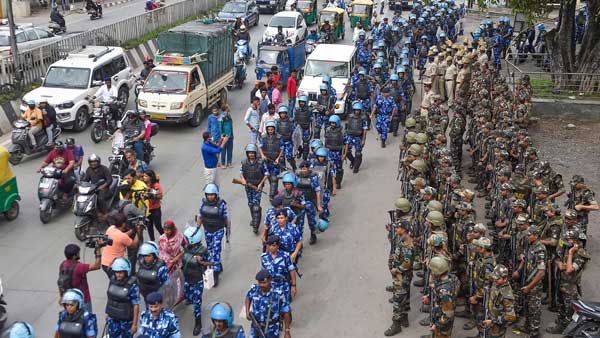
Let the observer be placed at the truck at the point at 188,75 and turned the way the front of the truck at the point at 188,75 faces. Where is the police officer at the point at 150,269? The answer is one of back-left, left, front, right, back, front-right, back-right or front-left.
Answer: front-left

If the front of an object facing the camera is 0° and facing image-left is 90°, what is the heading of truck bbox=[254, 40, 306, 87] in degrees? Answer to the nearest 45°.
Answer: approximately 45°

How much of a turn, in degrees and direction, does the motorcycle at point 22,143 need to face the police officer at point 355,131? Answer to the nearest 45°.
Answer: approximately 90° to its left

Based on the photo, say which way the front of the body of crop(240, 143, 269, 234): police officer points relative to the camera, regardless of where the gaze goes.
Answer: toward the camera

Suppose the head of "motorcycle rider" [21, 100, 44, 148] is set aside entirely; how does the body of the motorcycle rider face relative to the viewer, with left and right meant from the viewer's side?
facing the viewer and to the left of the viewer

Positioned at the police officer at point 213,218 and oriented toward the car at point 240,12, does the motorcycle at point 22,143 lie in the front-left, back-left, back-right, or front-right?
front-left

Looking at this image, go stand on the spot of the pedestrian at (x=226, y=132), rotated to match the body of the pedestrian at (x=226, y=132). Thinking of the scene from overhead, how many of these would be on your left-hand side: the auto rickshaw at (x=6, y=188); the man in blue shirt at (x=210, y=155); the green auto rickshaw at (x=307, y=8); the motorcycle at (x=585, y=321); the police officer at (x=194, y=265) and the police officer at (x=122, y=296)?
1

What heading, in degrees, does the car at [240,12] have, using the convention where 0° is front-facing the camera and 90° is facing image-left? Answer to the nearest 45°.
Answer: approximately 45°

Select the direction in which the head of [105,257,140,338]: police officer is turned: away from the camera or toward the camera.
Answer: toward the camera

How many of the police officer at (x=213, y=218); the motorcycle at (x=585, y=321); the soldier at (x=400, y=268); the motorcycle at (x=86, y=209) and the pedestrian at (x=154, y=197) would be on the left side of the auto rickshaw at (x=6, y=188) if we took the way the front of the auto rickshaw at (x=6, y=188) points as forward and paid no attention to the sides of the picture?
5

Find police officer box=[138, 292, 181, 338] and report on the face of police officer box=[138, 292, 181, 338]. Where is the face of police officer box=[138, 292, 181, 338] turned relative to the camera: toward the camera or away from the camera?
toward the camera

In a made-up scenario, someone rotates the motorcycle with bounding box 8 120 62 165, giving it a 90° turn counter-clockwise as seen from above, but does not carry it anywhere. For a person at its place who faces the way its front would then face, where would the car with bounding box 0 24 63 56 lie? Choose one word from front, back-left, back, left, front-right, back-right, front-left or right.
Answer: back-left
